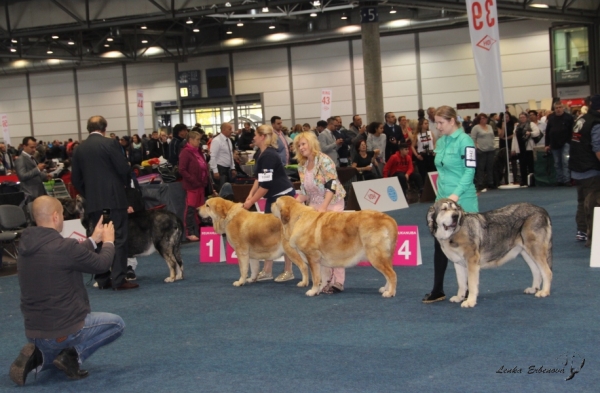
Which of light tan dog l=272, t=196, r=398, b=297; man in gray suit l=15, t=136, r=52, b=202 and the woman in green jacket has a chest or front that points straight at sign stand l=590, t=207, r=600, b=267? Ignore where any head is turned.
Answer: the man in gray suit

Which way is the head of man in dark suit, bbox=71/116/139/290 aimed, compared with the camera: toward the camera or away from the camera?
away from the camera

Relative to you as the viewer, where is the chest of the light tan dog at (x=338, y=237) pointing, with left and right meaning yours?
facing to the left of the viewer

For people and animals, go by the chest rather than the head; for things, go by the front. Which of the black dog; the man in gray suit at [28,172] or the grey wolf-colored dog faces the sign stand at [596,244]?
the man in gray suit

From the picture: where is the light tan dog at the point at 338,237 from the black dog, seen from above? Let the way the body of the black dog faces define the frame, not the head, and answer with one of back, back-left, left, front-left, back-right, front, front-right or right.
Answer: back-left

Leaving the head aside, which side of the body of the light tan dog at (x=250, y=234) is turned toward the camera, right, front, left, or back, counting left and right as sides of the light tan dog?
left

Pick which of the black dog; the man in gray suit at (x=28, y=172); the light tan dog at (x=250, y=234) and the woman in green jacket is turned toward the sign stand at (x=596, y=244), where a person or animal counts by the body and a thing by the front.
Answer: the man in gray suit

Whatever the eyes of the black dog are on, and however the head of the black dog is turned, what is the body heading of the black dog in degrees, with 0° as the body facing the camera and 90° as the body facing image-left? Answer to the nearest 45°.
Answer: approximately 90°

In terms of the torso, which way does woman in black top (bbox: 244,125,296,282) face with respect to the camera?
to the viewer's left

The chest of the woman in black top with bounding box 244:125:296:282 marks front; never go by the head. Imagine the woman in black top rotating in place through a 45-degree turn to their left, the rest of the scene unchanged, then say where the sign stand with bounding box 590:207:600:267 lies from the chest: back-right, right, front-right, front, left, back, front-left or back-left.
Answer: back-left

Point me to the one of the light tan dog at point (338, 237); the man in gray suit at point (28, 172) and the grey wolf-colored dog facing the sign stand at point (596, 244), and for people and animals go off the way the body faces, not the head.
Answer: the man in gray suit

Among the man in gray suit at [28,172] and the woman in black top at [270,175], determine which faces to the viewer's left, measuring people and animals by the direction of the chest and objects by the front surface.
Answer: the woman in black top

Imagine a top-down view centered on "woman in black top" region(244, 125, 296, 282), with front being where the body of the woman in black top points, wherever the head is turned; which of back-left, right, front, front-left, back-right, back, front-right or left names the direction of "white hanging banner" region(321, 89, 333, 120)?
right
